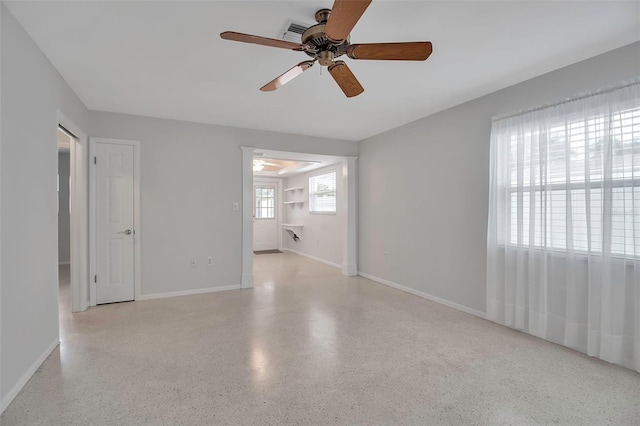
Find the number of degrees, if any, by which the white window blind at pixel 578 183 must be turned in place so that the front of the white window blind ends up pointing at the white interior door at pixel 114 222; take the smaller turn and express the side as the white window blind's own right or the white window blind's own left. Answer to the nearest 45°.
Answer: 0° — it already faces it

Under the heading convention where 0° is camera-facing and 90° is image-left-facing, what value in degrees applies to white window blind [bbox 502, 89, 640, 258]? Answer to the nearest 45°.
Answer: approximately 45°

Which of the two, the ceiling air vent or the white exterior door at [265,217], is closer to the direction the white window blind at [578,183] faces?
the ceiling air vent

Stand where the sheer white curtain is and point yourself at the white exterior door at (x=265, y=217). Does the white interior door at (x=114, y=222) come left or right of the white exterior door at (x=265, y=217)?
left

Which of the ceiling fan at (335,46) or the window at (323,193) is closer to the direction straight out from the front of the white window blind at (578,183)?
the ceiling fan

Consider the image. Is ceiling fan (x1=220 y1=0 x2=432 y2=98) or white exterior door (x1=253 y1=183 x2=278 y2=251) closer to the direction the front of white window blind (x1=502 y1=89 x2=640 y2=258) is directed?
the ceiling fan

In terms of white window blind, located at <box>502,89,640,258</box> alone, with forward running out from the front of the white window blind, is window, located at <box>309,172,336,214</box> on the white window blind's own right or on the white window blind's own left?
on the white window blind's own right

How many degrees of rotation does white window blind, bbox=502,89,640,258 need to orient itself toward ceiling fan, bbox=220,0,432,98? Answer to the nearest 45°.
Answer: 0° — it already faces it

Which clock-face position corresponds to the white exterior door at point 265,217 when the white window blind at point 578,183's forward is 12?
The white exterior door is roughly at 2 o'clock from the white window blind.
